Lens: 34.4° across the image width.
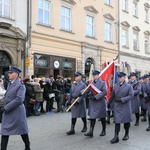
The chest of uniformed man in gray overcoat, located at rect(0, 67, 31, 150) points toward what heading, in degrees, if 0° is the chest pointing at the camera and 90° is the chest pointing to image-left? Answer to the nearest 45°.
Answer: approximately 90°

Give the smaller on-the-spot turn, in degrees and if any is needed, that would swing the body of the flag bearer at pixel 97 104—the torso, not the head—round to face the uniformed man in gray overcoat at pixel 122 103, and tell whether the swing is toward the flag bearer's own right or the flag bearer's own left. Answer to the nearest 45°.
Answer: approximately 90° to the flag bearer's own left

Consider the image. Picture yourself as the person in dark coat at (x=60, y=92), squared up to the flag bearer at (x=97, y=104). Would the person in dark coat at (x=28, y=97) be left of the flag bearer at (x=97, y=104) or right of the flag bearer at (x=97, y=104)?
right

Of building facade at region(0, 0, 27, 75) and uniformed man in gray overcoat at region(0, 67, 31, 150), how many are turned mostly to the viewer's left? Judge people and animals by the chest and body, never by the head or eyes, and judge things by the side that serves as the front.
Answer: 1

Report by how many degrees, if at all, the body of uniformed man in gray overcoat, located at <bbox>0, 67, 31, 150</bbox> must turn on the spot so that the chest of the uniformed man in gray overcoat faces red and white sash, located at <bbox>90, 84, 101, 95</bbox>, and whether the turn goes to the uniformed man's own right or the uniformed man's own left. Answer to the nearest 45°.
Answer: approximately 135° to the uniformed man's own right

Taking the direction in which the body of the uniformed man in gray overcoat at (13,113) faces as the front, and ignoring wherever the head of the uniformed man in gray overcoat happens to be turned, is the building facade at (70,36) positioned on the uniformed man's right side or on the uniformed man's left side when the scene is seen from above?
on the uniformed man's right side

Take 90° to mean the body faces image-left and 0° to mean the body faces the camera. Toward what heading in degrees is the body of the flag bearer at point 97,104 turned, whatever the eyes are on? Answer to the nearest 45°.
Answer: approximately 45°

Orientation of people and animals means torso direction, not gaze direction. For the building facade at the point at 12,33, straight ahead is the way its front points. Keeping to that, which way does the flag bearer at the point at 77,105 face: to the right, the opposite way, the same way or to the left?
to the right

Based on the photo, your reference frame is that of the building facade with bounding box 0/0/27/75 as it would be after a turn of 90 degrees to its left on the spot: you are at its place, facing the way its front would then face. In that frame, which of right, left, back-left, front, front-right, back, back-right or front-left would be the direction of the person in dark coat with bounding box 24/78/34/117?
back-right

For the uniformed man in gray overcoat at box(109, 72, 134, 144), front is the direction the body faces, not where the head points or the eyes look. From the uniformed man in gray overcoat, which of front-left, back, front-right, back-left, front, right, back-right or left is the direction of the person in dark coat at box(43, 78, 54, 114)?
right
